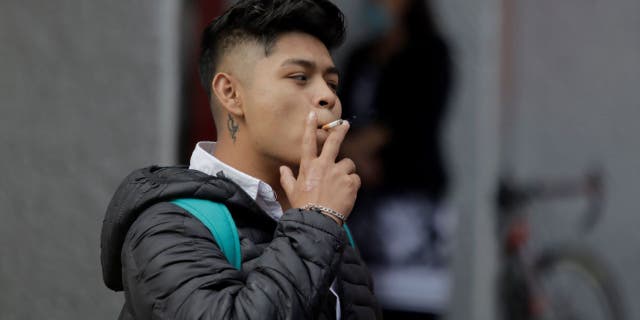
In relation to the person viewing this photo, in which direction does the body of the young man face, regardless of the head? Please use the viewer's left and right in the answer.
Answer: facing the viewer and to the right of the viewer
